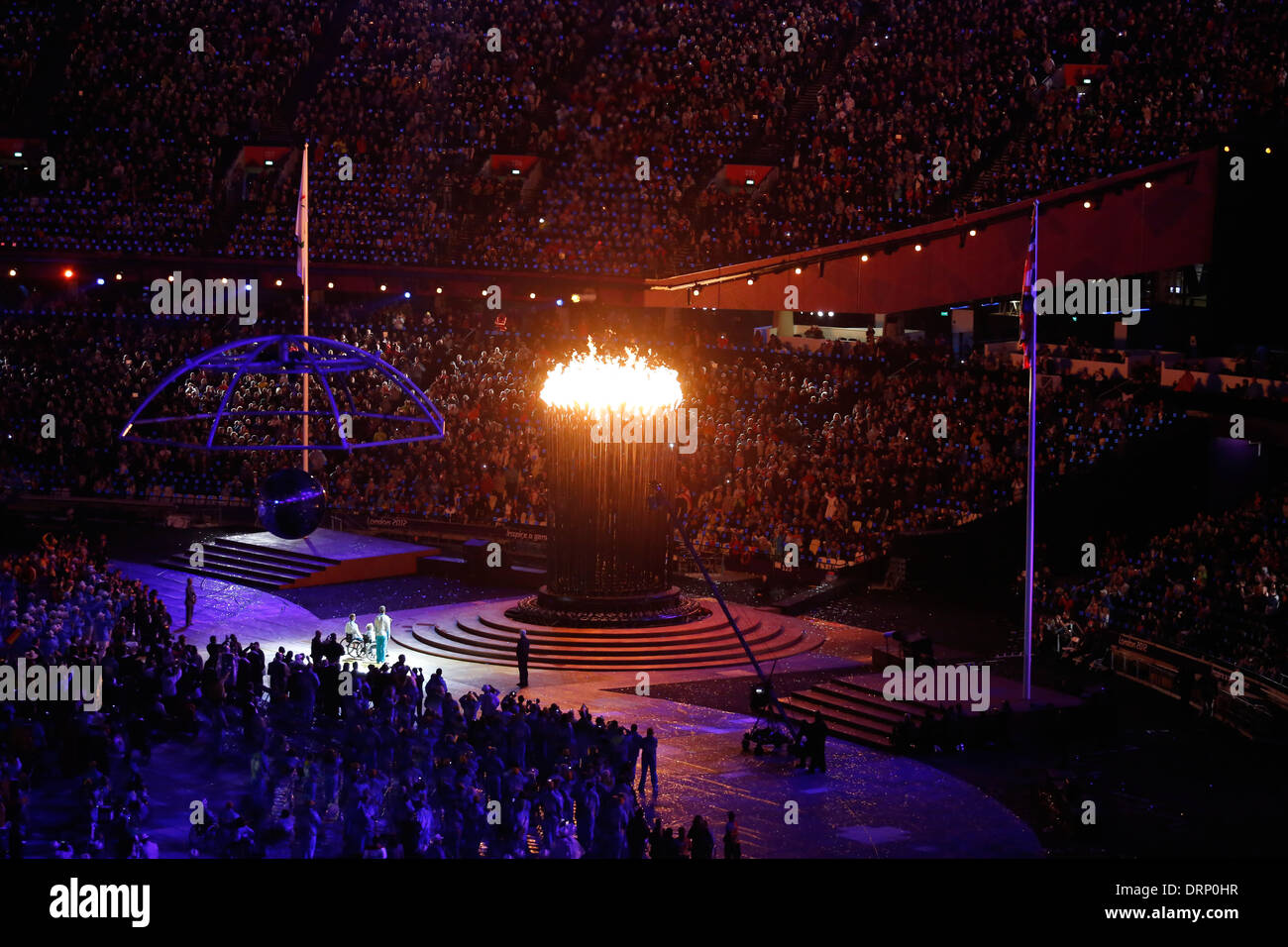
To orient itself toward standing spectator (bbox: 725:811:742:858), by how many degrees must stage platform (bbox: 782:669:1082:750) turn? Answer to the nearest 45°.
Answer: approximately 45° to its left

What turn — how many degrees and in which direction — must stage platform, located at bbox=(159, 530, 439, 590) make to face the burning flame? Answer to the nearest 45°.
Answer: approximately 90° to its left

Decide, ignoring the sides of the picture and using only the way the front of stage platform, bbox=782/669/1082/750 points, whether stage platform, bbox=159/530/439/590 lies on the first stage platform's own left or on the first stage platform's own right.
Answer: on the first stage platform's own right

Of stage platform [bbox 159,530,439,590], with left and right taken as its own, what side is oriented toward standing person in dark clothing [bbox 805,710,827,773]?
left

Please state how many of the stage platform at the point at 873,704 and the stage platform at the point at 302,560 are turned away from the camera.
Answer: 0

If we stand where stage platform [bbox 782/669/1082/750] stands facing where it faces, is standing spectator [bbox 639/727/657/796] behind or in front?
in front

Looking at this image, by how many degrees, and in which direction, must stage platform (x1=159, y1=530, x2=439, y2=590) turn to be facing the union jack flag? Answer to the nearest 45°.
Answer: approximately 90° to its left

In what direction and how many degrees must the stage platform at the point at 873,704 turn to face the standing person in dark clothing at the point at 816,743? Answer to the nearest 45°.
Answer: approximately 45° to its left

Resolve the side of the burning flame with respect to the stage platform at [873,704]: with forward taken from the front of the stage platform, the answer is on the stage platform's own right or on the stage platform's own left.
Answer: on the stage platform's own right

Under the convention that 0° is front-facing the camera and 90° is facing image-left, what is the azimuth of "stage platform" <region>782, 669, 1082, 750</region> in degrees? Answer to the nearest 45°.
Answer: approximately 45°

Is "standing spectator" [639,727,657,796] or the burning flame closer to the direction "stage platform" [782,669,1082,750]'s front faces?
the standing spectator

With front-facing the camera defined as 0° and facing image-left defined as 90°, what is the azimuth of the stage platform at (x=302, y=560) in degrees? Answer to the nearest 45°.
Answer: approximately 45°
